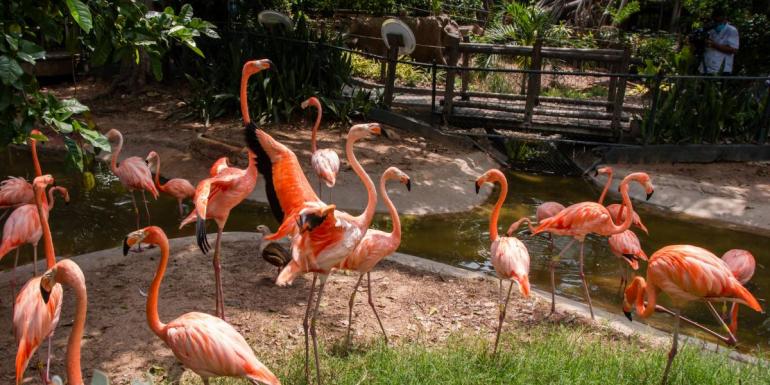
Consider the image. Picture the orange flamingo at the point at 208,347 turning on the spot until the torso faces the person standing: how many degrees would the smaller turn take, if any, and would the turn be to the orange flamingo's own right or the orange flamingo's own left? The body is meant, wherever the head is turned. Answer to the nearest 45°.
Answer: approximately 135° to the orange flamingo's own right

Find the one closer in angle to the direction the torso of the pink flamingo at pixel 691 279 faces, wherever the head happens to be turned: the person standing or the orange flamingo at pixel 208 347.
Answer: the orange flamingo

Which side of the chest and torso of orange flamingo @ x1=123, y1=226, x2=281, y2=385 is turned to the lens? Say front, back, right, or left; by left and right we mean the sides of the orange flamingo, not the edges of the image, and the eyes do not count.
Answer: left

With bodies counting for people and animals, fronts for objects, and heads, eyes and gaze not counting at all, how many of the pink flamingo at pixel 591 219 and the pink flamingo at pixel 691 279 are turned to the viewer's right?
1

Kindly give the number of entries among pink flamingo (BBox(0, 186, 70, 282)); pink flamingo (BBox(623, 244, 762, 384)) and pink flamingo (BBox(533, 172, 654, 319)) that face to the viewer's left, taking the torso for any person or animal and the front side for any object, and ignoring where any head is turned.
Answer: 1

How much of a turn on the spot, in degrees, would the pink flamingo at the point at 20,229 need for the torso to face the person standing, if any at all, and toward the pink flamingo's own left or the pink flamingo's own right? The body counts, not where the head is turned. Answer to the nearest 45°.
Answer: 0° — it already faces them

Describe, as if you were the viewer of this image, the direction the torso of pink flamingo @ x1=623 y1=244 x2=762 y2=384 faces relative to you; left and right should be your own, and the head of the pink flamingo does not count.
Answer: facing to the left of the viewer

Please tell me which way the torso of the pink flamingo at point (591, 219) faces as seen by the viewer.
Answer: to the viewer's right

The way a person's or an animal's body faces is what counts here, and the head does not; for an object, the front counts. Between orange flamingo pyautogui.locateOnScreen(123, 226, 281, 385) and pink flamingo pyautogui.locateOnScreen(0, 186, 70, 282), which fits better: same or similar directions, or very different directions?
very different directions

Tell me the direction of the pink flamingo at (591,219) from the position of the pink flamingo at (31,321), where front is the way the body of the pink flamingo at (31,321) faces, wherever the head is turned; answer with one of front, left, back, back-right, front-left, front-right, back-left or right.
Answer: front-right

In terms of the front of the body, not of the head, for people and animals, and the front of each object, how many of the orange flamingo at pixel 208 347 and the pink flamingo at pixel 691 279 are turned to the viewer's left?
2

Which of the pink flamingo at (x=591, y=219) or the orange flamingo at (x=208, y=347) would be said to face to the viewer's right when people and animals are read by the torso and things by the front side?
the pink flamingo
